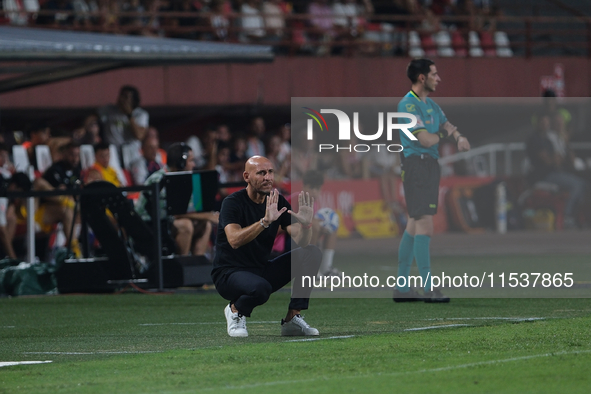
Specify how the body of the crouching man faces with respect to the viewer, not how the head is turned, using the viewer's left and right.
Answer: facing the viewer and to the right of the viewer

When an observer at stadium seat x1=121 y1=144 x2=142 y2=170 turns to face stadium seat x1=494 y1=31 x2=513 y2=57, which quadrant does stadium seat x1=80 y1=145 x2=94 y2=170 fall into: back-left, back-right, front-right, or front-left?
back-left

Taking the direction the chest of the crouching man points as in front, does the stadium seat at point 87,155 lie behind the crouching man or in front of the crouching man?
behind

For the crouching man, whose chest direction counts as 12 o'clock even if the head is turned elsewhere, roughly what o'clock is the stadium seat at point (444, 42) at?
The stadium seat is roughly at 8 o'clock from the crouching man.

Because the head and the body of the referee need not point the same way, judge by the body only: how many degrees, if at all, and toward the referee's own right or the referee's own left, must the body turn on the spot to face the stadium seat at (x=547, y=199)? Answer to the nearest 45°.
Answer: approximately 90° to the referee's own left

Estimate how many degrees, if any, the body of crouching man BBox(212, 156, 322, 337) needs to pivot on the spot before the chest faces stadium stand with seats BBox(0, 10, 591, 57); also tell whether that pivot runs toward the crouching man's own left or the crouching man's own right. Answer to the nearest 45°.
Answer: approximately 135° to the crouching man's own left

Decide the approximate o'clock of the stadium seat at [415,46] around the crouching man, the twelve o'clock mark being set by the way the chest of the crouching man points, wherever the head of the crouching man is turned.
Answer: The stadium seat is roughly at 8 o'clock from the crouching man.

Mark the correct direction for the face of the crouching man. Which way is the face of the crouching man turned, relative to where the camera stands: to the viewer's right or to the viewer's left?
to the viewer's right

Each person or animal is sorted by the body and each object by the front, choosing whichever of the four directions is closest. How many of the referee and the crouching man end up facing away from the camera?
0
